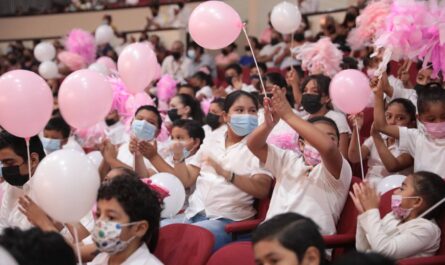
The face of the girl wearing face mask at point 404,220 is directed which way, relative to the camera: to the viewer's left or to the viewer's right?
to the viewer's left

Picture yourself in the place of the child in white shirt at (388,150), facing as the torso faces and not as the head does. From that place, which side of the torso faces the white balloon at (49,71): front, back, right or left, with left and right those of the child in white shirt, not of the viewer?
right

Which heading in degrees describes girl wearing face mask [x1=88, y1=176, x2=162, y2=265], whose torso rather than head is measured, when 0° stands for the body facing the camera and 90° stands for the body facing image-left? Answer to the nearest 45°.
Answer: approximately 45°

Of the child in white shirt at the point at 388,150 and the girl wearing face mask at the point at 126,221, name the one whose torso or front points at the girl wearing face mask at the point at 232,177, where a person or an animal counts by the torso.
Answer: the child in white shirt

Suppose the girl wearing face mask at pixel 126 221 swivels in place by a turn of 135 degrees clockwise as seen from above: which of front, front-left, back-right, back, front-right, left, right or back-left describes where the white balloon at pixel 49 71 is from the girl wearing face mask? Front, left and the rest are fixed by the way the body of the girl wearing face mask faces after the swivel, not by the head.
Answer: front

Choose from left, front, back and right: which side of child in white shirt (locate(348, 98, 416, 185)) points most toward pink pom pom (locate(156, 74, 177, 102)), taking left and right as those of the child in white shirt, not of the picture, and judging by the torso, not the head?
right

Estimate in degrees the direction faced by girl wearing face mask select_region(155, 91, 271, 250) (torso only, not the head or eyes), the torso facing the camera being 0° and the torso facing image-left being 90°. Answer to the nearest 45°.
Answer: approximately 45°

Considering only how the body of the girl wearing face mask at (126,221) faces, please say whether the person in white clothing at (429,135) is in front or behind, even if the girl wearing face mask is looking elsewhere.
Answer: behind

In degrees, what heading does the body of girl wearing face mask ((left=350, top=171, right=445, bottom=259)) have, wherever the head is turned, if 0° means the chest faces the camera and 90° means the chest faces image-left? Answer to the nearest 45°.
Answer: approximately 90°
